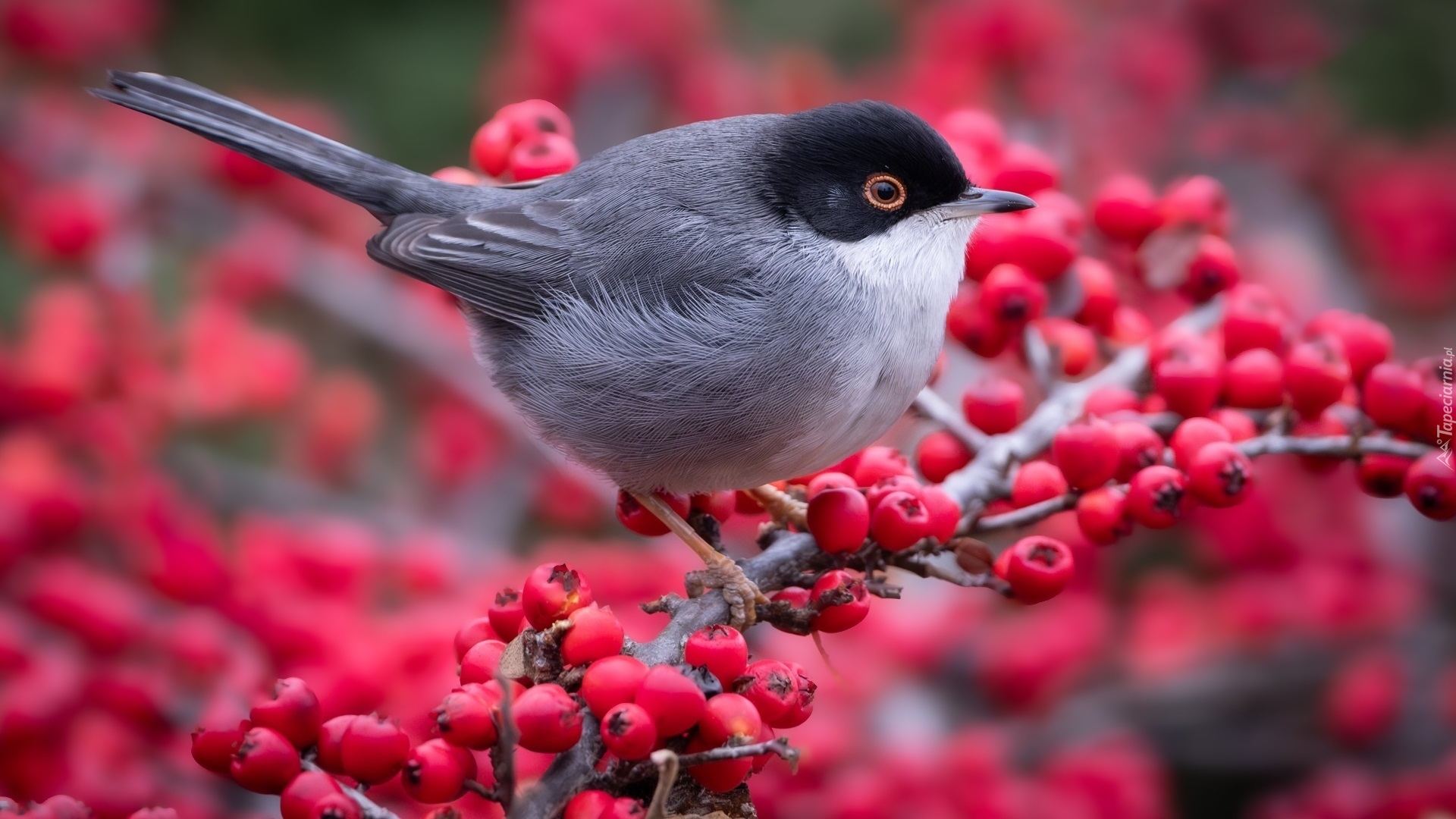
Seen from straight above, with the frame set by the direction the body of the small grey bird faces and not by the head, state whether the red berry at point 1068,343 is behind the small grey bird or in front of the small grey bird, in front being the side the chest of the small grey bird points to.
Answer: in front

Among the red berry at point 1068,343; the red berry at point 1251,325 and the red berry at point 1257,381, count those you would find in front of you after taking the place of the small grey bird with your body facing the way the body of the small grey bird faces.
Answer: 3

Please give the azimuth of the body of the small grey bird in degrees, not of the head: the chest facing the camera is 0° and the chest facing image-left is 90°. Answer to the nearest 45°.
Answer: approximately 270°

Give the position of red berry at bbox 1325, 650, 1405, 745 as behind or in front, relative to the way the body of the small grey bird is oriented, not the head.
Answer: in front
